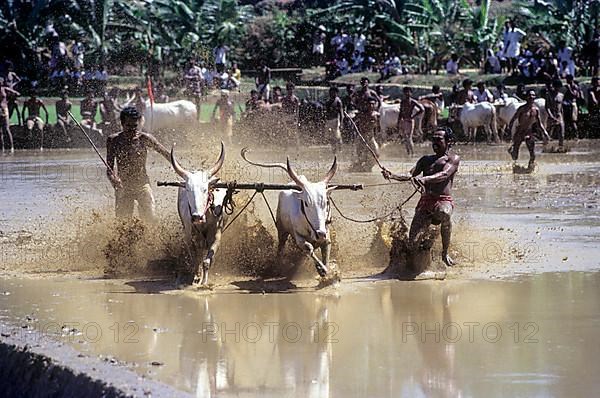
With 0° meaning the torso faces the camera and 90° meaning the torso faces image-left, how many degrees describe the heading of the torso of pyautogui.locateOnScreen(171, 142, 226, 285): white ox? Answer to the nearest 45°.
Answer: approximately 0°

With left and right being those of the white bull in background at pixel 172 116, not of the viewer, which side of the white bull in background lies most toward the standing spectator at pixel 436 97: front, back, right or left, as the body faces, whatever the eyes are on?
back

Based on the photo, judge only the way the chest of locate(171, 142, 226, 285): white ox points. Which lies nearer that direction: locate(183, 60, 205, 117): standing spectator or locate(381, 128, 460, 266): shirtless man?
the shirtless man

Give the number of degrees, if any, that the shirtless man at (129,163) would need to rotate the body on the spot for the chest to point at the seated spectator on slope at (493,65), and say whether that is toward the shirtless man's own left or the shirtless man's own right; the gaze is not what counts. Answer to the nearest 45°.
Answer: approximately 135° to the shirtless man's own left

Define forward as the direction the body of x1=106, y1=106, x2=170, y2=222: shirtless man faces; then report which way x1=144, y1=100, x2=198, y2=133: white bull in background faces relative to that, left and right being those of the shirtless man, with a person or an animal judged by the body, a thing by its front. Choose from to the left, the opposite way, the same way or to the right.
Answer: to the right

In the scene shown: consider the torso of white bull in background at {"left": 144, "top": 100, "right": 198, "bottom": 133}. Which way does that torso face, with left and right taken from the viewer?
facing to the left of the viewer

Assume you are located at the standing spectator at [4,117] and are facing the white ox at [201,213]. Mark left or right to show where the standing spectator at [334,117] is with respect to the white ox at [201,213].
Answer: left

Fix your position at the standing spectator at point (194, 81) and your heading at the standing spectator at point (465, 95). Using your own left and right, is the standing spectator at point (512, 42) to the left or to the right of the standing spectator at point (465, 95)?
left

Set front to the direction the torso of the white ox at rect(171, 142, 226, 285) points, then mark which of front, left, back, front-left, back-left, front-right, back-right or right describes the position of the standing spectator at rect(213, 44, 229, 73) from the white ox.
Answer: back

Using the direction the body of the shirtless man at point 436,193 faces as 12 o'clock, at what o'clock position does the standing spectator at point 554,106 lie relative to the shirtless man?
The standing spectator is roughly at 5 o'clock from the shirtless man.
